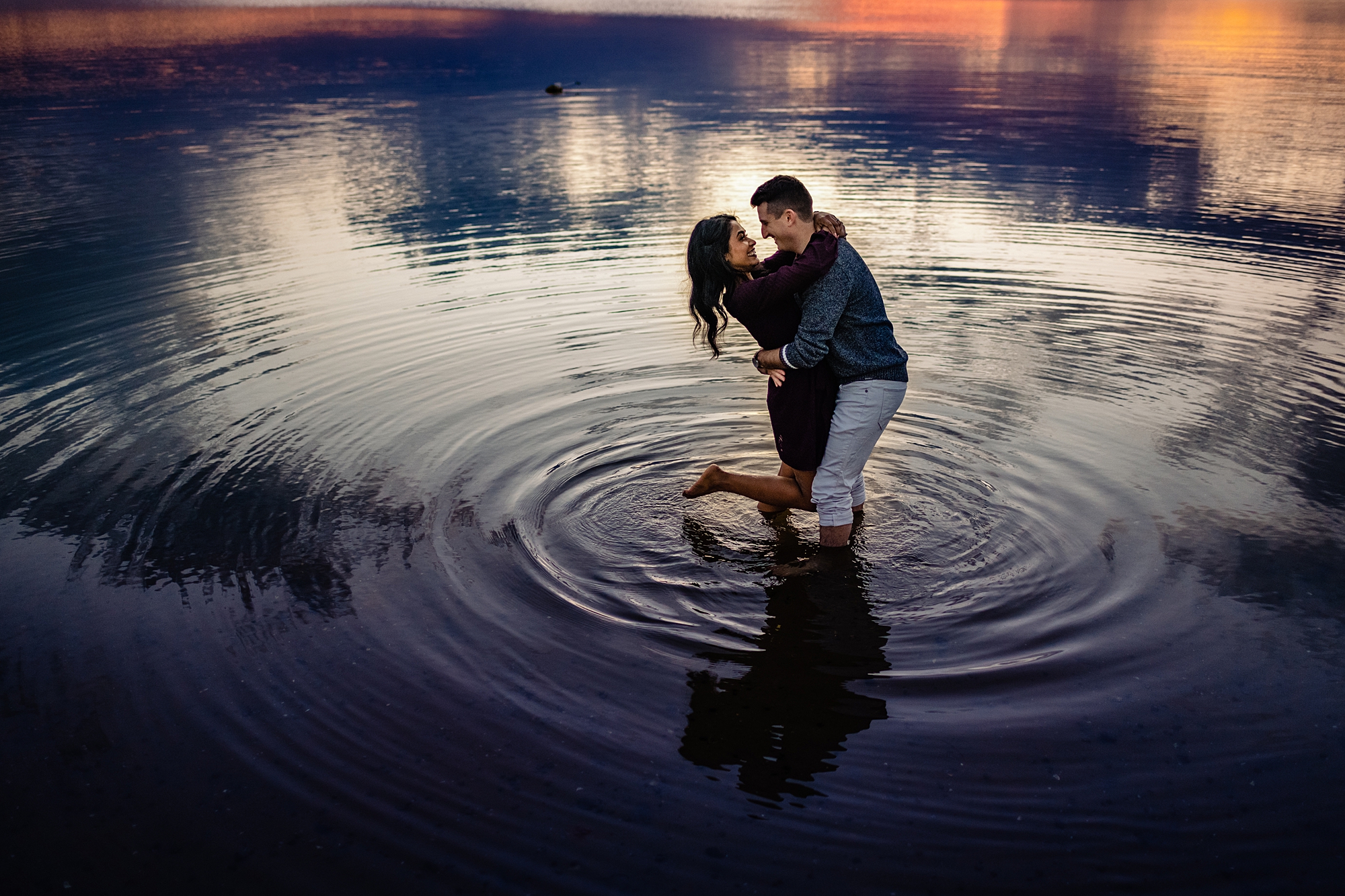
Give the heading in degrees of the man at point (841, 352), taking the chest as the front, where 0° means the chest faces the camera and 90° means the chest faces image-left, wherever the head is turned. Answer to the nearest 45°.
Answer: approximately 90°

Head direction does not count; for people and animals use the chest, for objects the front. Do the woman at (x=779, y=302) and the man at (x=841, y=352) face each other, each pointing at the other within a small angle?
yes

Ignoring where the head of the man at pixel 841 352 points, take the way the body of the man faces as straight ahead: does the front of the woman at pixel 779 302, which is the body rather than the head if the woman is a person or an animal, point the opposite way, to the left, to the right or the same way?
the opposite way

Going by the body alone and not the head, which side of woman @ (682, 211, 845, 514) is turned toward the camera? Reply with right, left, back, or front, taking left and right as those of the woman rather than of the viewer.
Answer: right

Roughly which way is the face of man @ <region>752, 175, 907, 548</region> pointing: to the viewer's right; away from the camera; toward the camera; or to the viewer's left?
to the viewer's left
